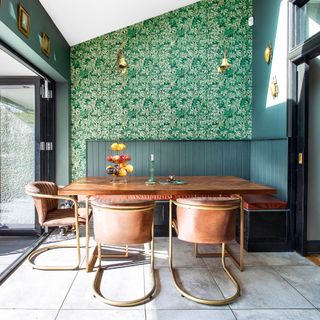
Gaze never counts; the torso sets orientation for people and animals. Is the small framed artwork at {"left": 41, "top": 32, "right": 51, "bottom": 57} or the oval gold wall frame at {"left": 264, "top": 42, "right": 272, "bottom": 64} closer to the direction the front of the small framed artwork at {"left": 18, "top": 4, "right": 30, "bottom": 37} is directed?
the oval gold wall frame

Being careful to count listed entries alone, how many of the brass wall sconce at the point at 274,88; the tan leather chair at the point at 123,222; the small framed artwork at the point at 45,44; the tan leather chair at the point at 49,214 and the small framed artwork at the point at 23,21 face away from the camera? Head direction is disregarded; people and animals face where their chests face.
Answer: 1

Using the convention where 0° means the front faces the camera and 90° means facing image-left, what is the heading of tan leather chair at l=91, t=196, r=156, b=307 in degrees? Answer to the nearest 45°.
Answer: approximately 180°

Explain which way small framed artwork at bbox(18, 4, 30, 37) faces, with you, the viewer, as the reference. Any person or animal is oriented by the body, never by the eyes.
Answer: facing the viewer and to the right of the viewer

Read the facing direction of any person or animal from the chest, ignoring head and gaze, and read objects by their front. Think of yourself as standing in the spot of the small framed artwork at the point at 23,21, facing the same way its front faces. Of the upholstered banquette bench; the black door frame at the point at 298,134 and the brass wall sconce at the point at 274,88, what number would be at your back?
0

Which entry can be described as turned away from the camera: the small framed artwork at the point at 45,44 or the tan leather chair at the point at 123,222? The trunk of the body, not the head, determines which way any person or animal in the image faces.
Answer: the tan leather chair

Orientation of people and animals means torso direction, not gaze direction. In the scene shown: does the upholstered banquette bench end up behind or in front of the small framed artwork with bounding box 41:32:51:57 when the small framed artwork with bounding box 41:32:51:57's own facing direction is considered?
in front

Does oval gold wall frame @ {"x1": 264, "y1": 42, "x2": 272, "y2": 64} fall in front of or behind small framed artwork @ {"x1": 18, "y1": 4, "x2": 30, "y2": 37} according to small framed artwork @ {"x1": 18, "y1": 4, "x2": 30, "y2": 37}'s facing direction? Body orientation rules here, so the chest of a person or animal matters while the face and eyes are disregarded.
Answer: in front

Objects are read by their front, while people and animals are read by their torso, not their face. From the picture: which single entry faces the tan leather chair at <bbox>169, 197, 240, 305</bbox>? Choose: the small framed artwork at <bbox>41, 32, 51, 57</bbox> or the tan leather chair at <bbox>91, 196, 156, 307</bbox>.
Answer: the small framed artwork

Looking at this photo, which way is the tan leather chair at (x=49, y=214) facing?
to the viewer's right

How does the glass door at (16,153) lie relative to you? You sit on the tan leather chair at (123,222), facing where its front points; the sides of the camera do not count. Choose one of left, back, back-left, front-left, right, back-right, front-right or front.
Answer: front-left

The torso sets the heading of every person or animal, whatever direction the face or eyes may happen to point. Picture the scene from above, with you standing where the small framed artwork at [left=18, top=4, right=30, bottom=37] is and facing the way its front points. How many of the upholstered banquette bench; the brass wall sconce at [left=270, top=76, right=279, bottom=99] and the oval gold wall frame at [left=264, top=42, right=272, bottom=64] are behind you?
0

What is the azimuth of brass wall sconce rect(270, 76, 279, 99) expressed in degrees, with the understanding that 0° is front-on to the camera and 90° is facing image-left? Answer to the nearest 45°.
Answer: approximately 45°
